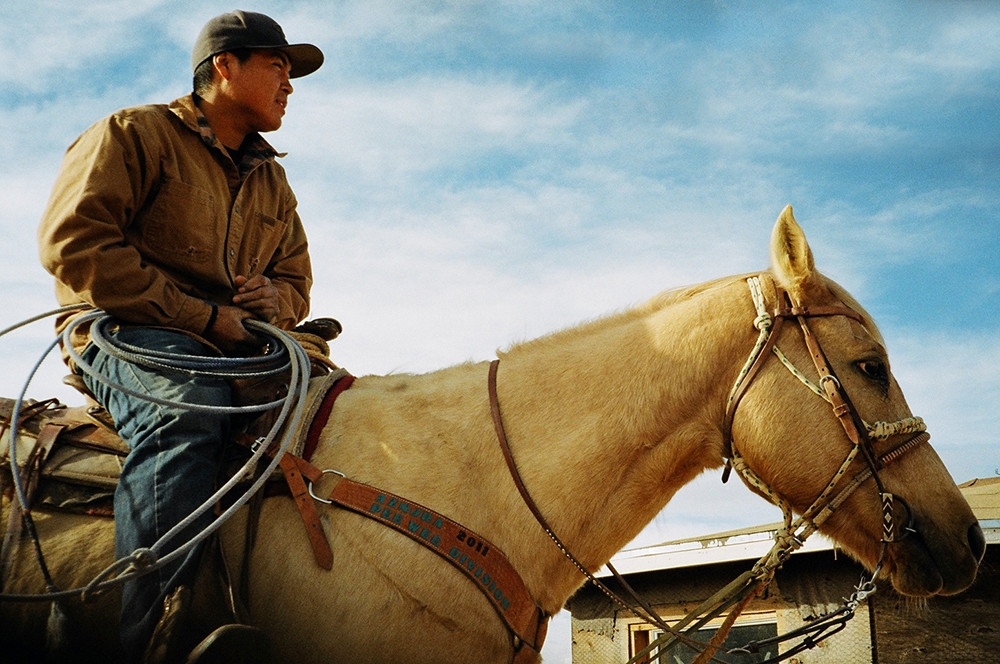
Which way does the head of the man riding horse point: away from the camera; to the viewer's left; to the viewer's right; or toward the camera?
to the viewer's right

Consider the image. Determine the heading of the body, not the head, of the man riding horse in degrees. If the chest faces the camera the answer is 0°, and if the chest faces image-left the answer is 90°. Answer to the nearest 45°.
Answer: approximately 315°

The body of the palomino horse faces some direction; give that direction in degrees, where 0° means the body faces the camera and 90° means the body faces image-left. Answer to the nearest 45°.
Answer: approximately 270°
